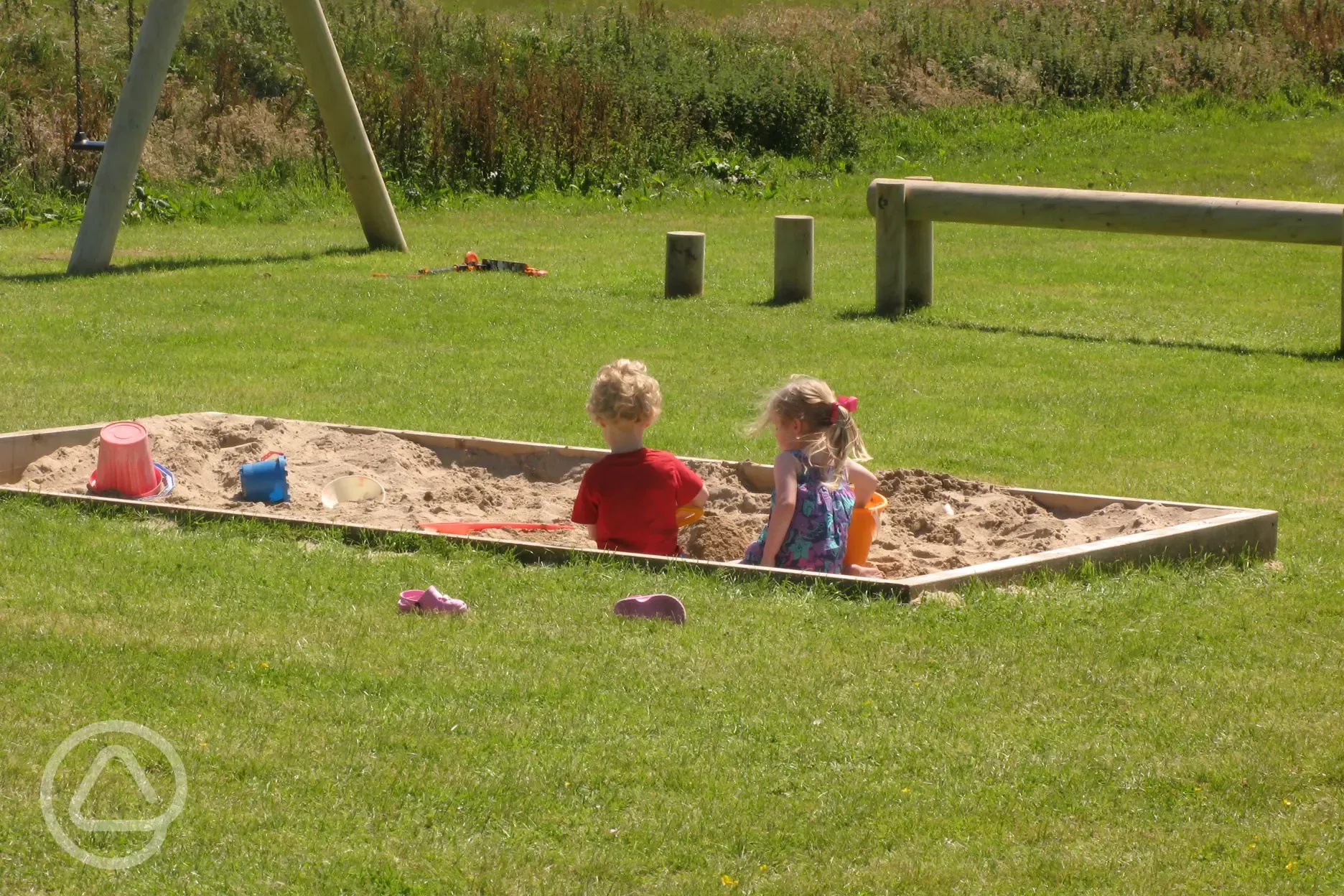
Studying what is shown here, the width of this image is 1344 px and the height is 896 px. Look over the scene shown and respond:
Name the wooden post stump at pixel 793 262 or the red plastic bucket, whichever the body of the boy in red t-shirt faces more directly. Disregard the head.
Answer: the wooden post stump

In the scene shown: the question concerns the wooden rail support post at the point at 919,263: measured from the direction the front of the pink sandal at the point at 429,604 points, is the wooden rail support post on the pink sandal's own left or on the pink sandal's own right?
on the pink sandal's own left

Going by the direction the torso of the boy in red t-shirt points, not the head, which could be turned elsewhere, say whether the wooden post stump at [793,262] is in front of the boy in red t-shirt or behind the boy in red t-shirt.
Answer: in front

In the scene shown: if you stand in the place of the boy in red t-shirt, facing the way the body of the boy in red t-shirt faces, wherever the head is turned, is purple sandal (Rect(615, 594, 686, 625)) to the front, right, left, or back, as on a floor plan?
back

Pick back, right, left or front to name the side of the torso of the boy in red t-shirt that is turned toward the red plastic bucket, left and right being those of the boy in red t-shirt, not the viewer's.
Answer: left

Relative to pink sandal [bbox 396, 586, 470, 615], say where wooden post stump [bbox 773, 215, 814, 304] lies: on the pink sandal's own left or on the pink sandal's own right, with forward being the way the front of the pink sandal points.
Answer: on the pink sandal's own left

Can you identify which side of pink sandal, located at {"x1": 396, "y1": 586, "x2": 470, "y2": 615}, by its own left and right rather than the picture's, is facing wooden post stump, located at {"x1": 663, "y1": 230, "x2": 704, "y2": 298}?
left

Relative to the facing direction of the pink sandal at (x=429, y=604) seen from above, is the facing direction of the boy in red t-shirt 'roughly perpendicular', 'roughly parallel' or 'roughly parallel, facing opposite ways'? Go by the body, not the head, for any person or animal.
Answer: roughly perpendicular

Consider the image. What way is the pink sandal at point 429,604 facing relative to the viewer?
to the viewer's right

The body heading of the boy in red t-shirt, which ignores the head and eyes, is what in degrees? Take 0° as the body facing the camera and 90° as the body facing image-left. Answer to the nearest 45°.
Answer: approximately 180°

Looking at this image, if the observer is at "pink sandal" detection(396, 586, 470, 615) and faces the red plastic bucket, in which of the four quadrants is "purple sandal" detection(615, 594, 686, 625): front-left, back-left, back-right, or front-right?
back-right
